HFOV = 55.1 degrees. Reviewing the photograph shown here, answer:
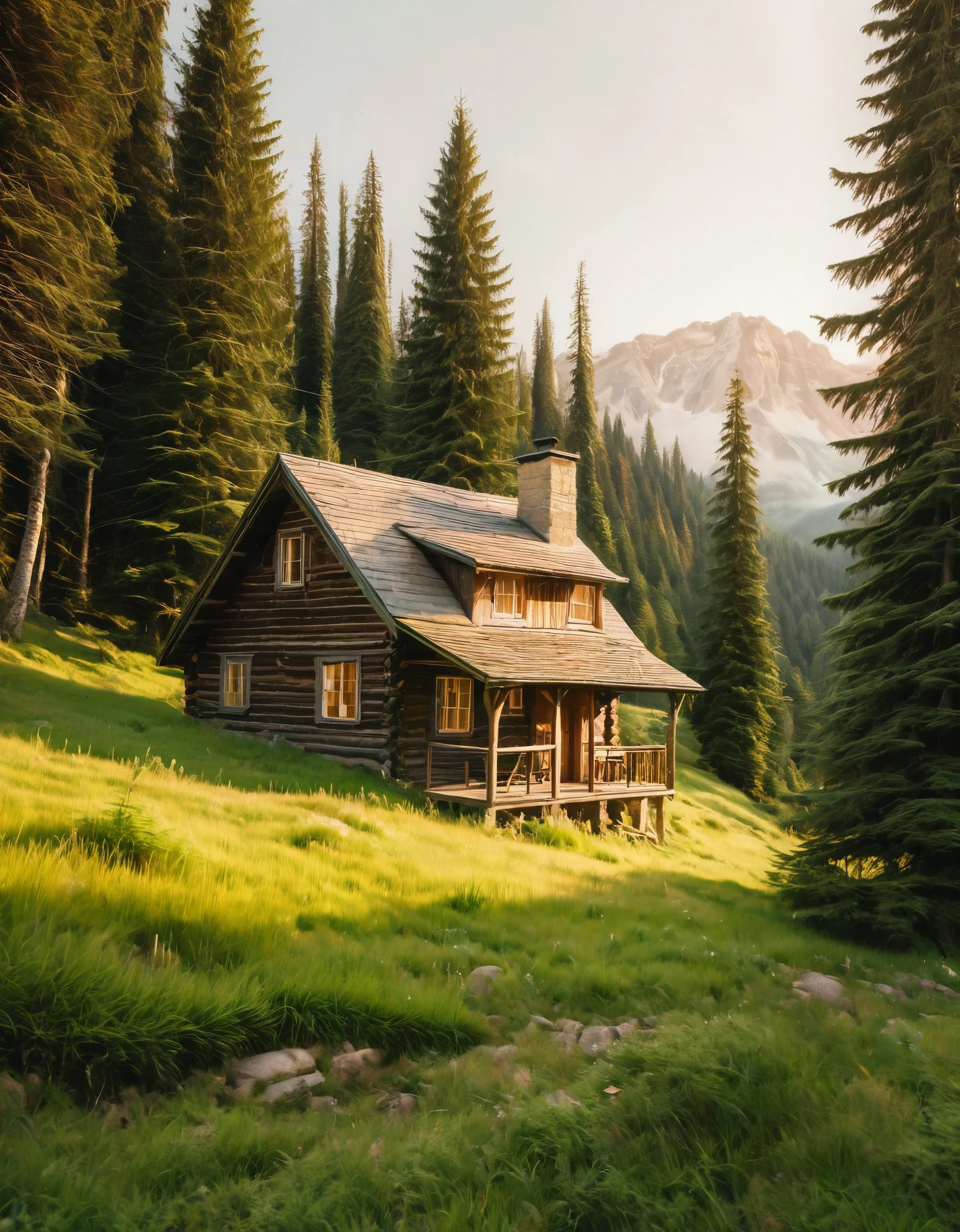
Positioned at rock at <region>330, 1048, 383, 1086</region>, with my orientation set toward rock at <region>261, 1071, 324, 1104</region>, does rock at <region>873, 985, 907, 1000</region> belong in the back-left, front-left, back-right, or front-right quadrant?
back-left

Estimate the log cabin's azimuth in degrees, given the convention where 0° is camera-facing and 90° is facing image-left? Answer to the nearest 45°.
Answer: approximately 315°

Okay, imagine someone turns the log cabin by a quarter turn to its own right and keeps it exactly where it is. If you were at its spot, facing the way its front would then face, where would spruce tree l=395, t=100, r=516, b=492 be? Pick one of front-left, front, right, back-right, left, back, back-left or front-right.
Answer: back-right

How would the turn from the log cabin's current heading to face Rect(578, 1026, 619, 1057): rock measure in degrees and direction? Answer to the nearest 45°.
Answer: approximately 45° to its right

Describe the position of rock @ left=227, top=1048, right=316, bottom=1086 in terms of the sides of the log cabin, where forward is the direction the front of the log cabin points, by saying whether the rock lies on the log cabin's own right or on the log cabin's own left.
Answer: on the log cabin's own right

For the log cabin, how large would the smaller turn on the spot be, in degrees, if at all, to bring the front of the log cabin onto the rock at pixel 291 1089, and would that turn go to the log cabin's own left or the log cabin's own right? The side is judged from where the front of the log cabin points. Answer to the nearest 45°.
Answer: approximately 45° to the log cabin's own right

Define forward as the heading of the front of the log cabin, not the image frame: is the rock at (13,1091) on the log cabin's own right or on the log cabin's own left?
on the log cabin's own right
